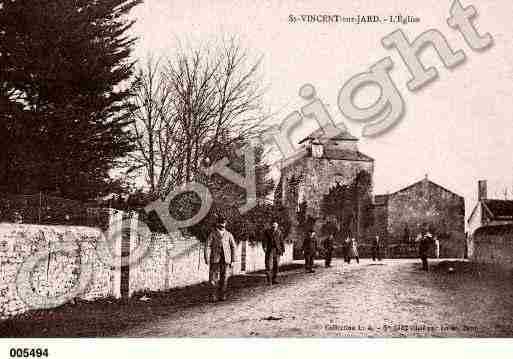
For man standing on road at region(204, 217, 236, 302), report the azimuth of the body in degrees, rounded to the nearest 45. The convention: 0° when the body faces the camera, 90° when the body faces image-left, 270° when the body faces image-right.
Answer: approximately 0°

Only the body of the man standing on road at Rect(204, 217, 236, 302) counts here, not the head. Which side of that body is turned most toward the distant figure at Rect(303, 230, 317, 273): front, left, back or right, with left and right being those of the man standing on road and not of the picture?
back

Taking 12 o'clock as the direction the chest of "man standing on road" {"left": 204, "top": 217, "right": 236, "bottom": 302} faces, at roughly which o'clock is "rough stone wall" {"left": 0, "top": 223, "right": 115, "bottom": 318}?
The rough stone wall is roughly at 2 o'clock from the man standing on road.

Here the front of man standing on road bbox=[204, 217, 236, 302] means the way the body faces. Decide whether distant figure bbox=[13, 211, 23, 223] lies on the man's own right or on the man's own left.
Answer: on the man's own right

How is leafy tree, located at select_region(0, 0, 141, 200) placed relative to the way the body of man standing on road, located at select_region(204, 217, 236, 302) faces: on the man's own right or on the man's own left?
on the man's own right

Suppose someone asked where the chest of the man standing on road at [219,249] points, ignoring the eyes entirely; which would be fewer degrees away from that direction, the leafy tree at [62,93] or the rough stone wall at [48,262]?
the rough stone wall

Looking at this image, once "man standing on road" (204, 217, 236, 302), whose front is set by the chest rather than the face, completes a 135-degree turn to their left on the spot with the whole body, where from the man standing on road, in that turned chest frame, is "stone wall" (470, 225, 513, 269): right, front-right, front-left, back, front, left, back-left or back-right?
front
